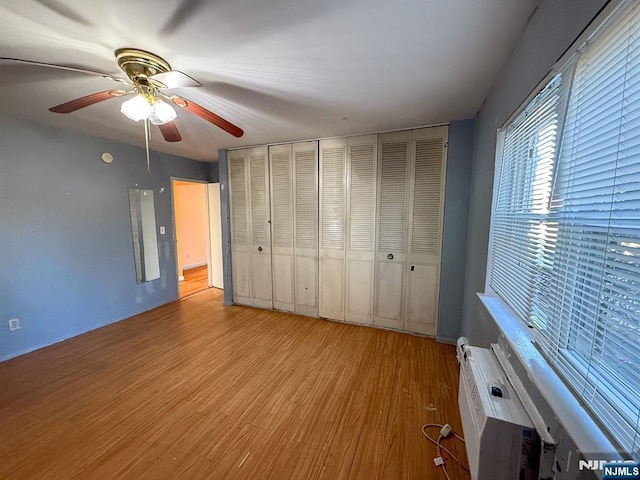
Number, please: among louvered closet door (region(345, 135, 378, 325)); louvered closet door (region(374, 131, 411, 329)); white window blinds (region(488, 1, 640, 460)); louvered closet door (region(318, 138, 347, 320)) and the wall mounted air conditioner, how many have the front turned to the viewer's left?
2

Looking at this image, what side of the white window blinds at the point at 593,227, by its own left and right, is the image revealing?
left

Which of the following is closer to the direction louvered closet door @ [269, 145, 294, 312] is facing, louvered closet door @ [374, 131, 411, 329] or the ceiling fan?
the ceiling fan

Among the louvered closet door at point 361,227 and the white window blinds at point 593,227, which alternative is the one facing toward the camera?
the louvered closet door

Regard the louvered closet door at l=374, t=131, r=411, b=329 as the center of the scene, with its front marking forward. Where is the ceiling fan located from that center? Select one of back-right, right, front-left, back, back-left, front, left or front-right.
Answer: front-right

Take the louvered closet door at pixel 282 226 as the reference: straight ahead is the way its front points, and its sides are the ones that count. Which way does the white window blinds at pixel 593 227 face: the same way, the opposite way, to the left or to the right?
to the right

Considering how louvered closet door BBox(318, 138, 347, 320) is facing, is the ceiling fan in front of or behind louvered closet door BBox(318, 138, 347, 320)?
in front

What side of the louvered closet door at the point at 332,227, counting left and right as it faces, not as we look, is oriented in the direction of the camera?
front

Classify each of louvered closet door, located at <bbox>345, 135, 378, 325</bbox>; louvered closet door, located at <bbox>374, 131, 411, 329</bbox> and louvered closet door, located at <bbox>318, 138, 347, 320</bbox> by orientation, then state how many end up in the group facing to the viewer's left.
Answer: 0

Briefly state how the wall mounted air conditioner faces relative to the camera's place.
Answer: facing to the left of the viewer

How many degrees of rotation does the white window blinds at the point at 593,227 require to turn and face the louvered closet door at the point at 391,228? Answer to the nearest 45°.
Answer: approximately 45° to its right

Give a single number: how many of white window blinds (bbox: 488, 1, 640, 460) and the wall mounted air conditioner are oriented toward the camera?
0

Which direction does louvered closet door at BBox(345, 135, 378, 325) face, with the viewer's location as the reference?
facing the viewer

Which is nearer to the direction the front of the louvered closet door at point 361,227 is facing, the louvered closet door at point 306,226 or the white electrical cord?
the white electrical cord
